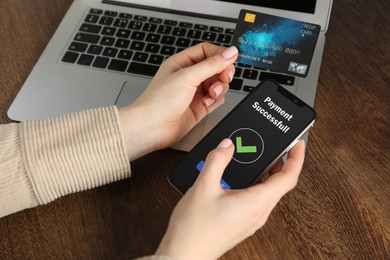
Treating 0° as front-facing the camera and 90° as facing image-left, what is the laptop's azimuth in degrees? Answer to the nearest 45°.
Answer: approximately 0°
